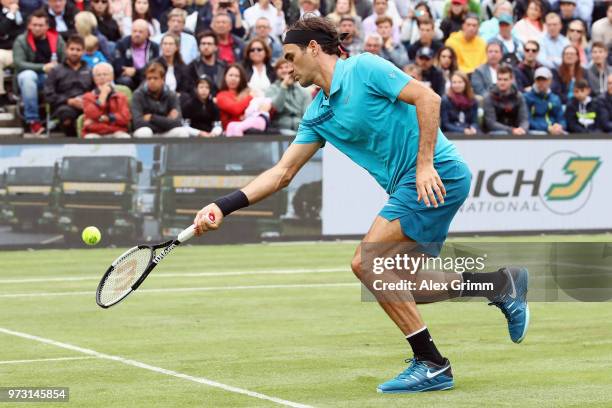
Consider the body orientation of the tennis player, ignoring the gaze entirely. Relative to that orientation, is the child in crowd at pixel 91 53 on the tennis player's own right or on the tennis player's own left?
on the tennis player's own right

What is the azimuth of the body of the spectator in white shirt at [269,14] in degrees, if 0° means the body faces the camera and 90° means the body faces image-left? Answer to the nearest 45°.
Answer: approximately 0°

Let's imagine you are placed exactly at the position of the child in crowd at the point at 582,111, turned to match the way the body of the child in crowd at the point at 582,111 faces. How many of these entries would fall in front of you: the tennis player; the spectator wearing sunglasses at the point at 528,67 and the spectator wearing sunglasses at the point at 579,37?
1

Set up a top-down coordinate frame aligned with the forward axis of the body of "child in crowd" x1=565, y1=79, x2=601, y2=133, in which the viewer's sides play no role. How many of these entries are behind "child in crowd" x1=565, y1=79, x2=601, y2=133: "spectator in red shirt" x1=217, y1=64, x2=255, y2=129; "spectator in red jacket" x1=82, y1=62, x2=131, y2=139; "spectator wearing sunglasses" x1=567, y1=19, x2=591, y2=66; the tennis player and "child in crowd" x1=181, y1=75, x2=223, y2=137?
1

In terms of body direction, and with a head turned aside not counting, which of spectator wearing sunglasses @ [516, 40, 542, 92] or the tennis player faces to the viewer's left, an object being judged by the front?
the tennis player

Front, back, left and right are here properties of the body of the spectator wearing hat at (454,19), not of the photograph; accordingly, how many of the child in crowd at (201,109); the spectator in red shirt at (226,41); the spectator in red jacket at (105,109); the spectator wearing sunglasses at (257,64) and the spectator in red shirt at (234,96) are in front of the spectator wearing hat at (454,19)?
5

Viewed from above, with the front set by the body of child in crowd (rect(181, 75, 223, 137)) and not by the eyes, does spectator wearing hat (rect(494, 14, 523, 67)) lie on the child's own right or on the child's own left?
on the child's own left

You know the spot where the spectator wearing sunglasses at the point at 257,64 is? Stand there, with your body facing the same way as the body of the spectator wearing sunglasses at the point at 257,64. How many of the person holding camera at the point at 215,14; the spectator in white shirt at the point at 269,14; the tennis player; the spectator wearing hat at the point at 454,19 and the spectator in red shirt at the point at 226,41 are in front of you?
1

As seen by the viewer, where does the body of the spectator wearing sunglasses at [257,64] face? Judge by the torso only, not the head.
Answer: toward the camera

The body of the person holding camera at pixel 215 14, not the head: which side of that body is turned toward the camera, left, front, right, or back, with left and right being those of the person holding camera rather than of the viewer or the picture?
front

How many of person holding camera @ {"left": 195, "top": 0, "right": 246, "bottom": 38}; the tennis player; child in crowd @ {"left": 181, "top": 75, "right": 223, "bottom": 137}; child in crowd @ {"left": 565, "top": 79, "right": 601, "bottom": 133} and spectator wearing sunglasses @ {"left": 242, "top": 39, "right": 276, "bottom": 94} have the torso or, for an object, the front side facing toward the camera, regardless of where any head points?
4

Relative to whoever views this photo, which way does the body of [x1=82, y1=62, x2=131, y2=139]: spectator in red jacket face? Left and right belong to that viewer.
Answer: facing the viewer

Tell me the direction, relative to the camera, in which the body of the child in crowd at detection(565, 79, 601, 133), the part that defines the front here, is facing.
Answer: toward the camera
